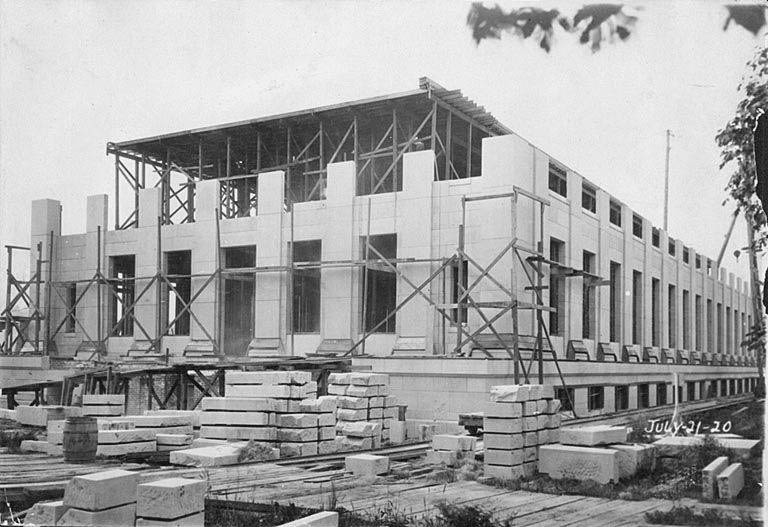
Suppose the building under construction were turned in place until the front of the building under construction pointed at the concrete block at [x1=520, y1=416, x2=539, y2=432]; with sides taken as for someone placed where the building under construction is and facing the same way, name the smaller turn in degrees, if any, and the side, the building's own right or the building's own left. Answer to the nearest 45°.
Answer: approximately 45° to the building's own left

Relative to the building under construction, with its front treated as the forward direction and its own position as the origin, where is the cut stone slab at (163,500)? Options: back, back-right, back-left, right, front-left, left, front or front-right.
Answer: front-left

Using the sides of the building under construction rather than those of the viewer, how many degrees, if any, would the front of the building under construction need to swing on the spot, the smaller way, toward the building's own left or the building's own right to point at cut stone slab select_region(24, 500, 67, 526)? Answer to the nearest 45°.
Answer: approximately 45° to the building's own left

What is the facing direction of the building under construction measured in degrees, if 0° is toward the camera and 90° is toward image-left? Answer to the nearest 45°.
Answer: approximately 45°

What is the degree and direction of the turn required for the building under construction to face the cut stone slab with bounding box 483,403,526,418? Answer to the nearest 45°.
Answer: approximately 45° to its left

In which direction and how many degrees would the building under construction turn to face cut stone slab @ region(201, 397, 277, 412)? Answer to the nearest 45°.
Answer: approximately 45° to its left

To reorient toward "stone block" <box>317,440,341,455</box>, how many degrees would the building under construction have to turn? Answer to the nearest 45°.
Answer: approximately 45° to its left

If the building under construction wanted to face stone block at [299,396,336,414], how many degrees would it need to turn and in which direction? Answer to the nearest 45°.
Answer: approximately 45° to its left

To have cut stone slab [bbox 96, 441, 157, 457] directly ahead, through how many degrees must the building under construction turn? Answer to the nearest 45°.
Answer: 0° — it already faces it
